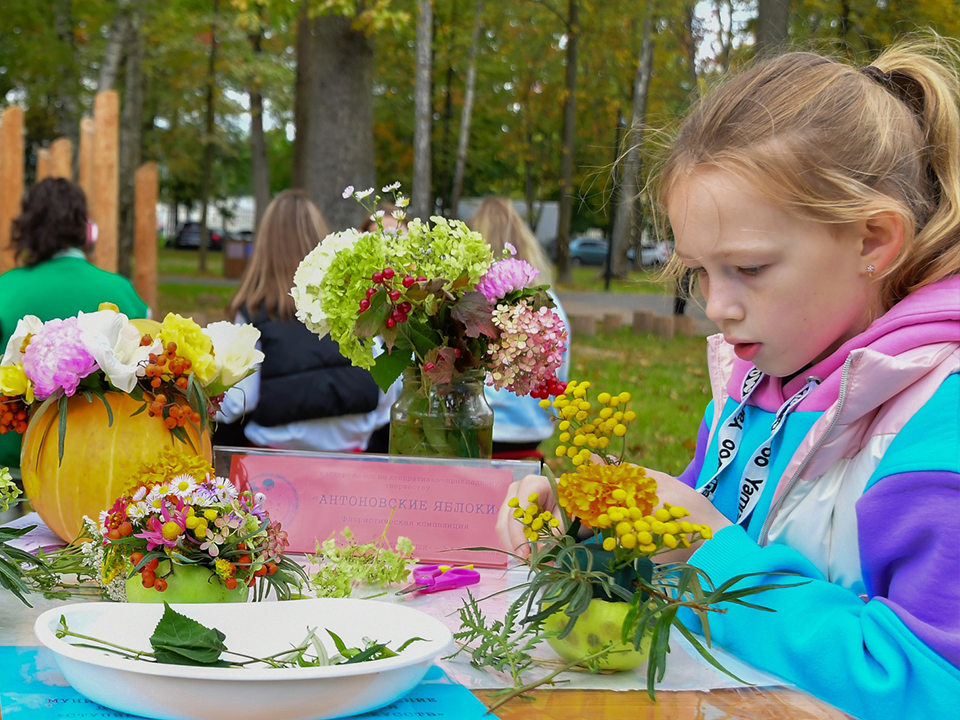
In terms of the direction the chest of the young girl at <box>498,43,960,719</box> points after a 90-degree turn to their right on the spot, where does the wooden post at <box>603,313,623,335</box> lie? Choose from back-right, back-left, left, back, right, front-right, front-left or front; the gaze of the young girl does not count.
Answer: front-right

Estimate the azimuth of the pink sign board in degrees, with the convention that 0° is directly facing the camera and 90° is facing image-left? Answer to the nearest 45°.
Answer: approximately 0°

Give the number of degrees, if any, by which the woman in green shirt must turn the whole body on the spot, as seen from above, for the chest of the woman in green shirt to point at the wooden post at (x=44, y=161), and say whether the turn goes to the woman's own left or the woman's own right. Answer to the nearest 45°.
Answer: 0° — they already face it

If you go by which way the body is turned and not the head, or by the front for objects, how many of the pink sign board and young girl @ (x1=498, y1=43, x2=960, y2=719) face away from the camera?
0

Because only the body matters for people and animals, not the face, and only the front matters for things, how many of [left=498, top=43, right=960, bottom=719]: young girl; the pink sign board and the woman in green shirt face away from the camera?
1

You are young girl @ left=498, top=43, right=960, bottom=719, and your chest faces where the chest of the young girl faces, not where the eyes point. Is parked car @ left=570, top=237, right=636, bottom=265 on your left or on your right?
on your right

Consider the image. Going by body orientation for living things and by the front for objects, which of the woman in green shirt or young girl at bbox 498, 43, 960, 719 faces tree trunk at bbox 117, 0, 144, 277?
the woman in green shirt

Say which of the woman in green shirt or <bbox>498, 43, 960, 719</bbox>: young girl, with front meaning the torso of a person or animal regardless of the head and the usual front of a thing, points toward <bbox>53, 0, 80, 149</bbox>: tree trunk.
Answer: the woman in green shirt

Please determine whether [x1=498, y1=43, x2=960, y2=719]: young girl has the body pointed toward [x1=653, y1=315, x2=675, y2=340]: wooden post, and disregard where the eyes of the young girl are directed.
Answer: no

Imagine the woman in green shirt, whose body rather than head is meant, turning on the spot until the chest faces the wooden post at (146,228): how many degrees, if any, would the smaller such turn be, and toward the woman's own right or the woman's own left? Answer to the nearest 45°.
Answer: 0° — they already face it

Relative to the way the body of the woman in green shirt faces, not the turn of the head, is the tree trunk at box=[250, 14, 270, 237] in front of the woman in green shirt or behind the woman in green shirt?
in front

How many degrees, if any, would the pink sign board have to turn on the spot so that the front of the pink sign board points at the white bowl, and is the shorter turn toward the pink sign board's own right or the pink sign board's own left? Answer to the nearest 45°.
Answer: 0° — it already faces it

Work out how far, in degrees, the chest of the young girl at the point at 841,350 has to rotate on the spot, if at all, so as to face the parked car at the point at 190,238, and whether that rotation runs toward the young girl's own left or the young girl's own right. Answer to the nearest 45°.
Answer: approximately 90° to the young girl's own right

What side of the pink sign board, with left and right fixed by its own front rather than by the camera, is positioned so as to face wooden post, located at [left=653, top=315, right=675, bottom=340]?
back

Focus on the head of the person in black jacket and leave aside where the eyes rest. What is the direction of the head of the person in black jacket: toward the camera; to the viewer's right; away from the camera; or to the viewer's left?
away from the camera

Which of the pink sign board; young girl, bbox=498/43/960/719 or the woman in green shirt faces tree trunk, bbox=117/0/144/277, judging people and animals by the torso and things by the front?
the woman in green shirt

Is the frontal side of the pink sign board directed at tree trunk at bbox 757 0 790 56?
no

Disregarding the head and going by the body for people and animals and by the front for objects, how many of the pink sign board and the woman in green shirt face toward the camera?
1

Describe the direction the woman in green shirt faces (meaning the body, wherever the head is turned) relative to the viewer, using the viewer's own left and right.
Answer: facing away from the viewer

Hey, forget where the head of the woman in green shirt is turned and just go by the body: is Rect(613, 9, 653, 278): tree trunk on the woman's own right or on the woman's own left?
on the woman's own right

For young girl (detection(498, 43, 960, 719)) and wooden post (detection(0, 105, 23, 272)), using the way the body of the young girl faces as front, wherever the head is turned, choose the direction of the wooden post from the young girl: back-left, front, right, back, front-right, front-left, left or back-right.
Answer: right
